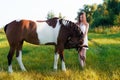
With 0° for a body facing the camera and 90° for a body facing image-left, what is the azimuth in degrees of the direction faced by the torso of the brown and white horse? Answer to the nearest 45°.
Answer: approximately 270°
